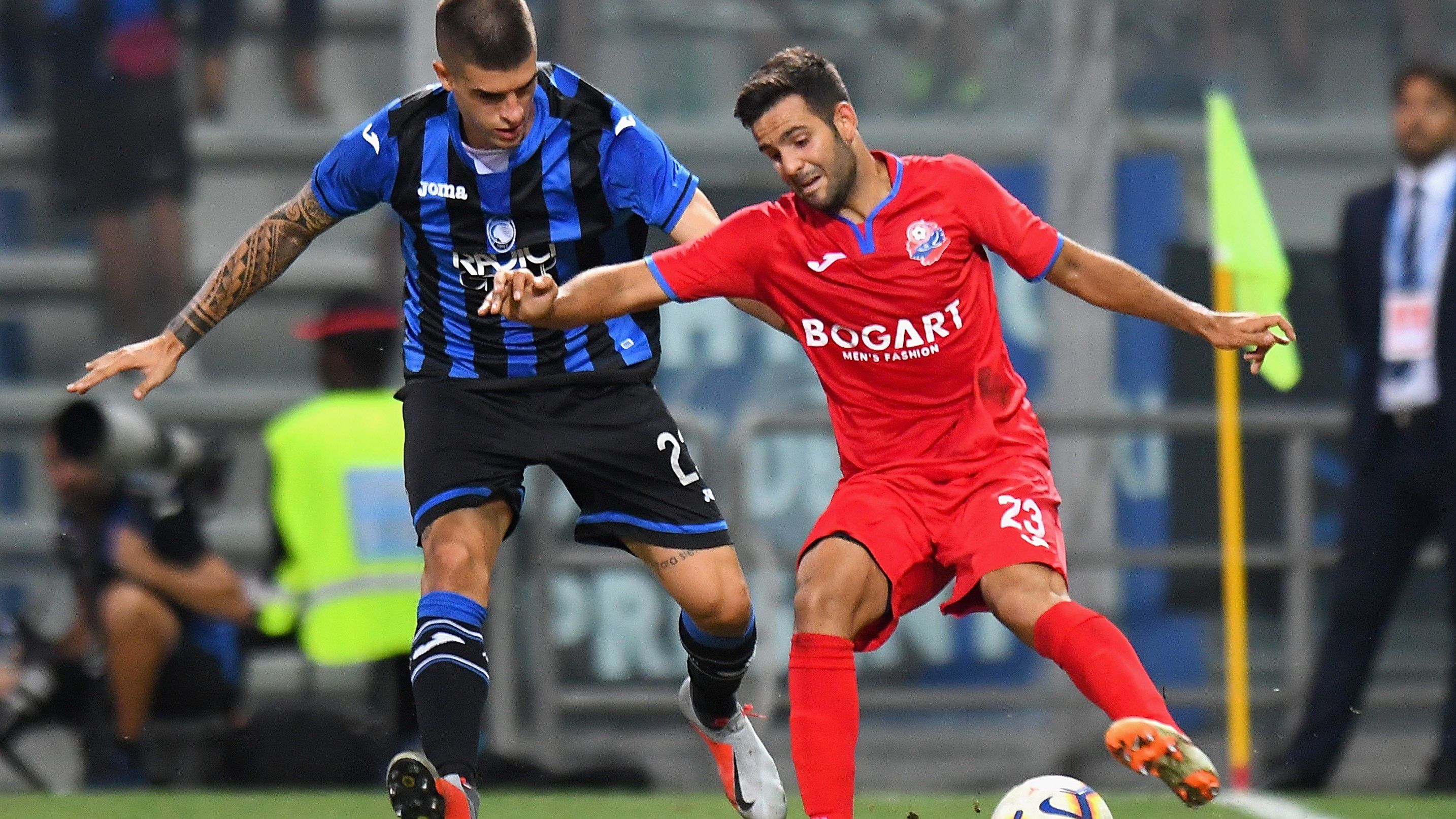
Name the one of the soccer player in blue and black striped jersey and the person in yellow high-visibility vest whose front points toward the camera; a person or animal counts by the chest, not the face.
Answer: the soccer player in blue and black striped jersey

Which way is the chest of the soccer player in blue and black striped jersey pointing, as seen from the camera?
toward the camera

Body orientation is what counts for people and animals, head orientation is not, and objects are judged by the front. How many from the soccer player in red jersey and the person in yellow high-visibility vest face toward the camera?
1

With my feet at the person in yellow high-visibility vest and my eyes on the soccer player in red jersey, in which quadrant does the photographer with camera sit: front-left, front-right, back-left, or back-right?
back-right

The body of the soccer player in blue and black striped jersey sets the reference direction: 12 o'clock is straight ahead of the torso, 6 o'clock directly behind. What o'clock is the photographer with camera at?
The photographer with camera is roughly at 5 o'clock from the soccer player in blue and black striped jersey.

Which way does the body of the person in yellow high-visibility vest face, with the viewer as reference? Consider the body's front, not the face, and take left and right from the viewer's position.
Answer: facing away from the viewer and to the left of the viewer

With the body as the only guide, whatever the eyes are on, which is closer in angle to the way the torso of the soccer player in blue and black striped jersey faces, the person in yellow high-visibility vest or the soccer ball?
the soccer ball

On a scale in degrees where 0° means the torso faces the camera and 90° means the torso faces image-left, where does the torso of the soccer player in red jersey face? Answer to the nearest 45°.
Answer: approximately 0°

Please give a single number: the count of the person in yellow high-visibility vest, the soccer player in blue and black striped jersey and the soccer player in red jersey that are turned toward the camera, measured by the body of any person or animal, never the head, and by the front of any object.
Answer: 2

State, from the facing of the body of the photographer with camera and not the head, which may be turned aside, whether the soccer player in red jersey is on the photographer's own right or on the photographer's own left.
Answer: on the photographer's own left
